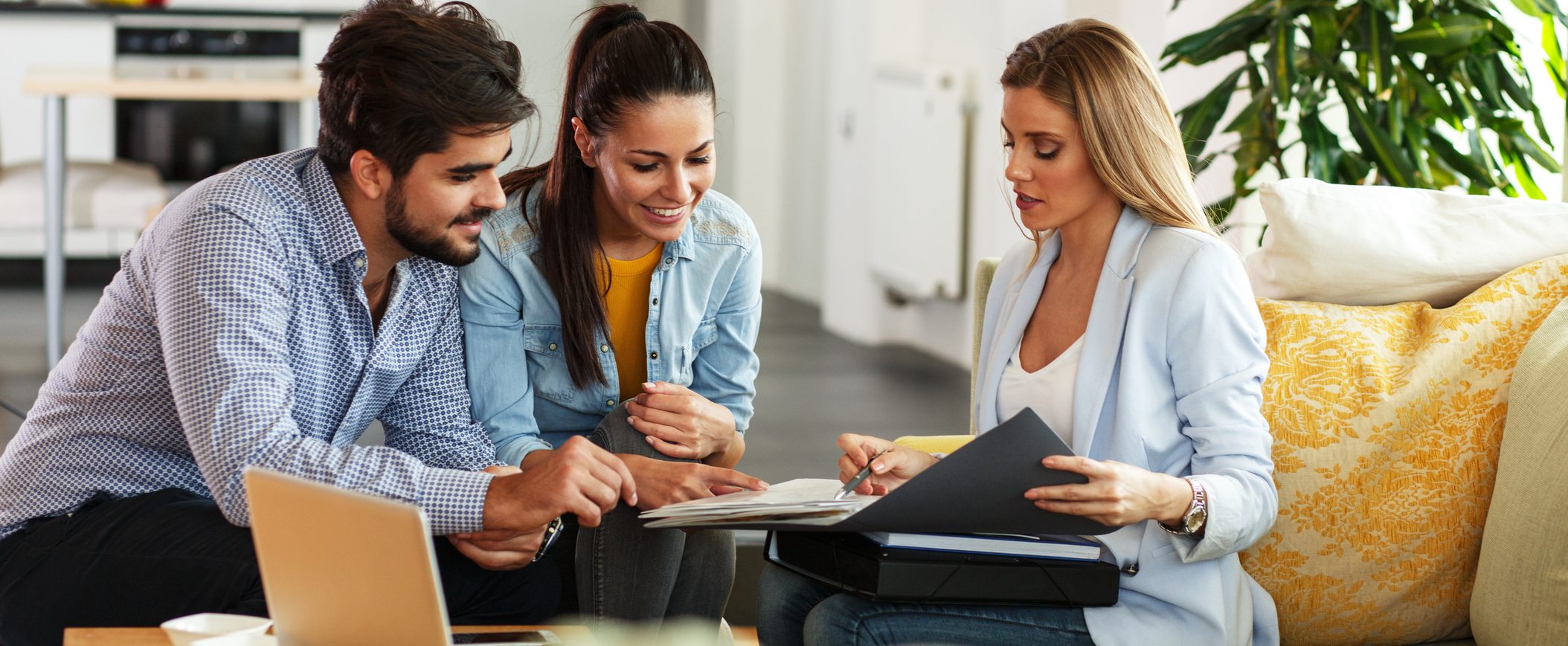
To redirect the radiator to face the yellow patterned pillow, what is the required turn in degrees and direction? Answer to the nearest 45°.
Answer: approximately 45° to its left

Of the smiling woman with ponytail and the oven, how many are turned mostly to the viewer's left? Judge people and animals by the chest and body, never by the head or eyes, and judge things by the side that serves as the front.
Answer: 0

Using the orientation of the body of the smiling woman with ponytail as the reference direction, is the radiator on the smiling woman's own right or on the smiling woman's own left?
on the smiling woman's own left

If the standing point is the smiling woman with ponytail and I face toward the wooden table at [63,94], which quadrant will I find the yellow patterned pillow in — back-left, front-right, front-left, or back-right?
back-right

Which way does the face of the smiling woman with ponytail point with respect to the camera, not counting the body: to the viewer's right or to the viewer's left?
to the viewer's right

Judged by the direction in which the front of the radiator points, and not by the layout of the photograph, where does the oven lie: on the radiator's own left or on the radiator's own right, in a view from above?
on the radiator's own right

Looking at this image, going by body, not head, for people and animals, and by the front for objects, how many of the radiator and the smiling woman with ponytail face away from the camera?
0

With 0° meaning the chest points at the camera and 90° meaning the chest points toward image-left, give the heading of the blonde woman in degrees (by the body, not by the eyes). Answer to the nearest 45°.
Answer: approximately 45°
